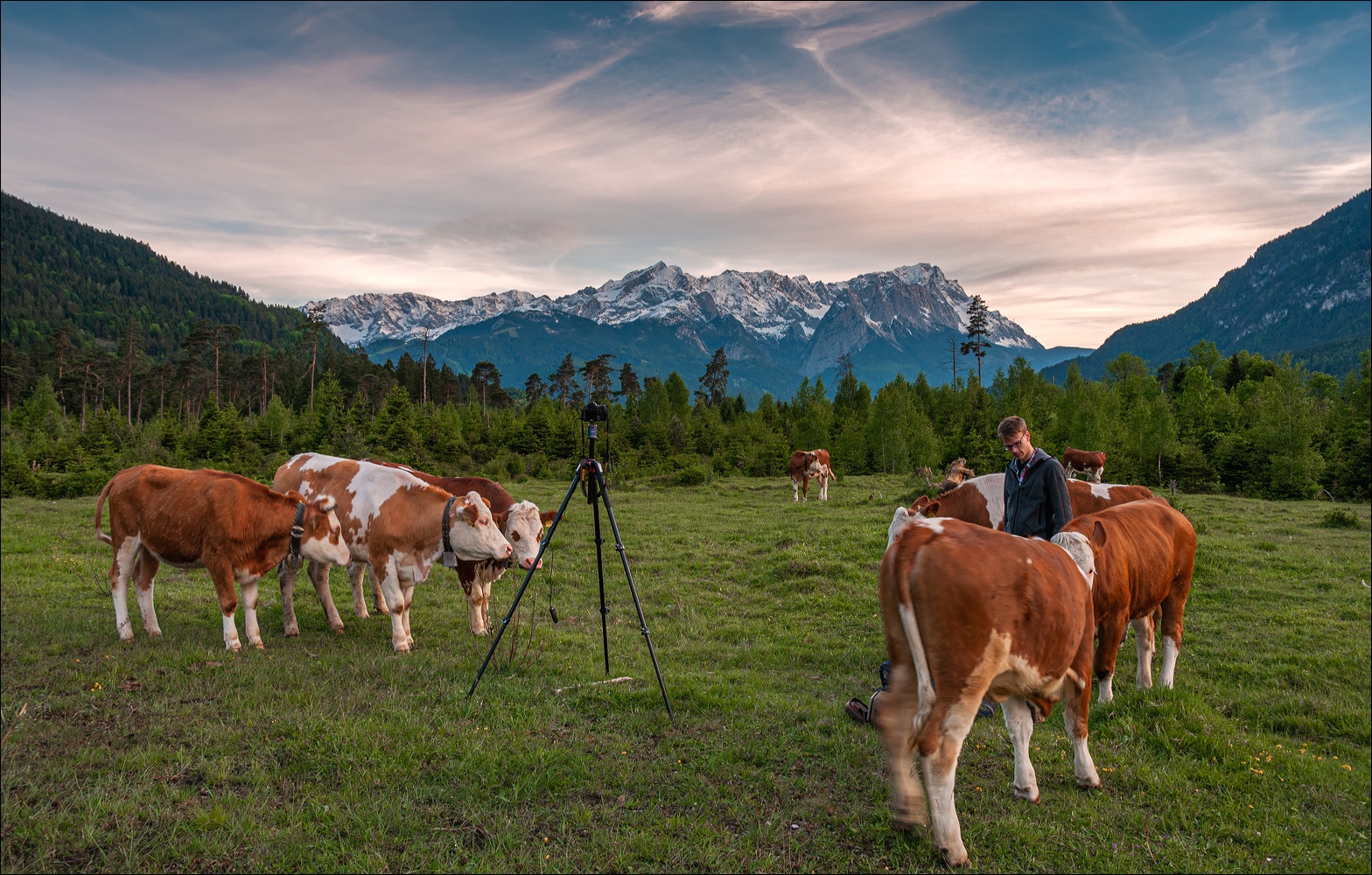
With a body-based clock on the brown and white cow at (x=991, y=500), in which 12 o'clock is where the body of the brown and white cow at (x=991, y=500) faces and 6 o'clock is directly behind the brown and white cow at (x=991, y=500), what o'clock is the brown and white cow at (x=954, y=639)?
the brown and white cow at (x=954, y=639) is roughly at 9 o'clock from the brown and white cow at (x=991, y=500).

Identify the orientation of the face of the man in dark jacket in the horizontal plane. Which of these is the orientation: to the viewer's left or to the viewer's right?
to the viewer's left

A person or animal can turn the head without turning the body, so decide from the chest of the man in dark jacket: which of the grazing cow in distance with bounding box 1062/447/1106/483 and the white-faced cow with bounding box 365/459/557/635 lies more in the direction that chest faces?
the white-faced cow

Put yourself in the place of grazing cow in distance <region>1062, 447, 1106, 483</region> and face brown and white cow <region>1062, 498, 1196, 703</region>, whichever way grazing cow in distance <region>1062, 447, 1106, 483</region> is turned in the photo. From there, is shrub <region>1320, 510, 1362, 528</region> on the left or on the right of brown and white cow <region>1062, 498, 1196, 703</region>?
left

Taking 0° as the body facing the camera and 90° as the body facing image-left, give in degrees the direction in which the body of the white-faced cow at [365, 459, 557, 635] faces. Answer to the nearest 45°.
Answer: approximately 315°

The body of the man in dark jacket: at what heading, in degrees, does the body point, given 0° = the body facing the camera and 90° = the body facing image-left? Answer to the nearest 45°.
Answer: approximately 45°

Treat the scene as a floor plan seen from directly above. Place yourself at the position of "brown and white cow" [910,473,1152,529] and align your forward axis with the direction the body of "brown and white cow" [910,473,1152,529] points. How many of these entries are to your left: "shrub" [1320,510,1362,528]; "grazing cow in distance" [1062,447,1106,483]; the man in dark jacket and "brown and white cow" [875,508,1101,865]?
2
